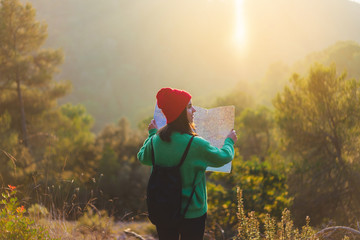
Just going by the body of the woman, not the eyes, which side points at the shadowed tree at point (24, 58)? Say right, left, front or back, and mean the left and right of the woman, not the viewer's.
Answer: left

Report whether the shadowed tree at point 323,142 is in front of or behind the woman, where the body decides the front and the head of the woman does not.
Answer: in front

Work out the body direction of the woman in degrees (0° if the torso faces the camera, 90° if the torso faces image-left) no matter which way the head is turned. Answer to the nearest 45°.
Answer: approximately 225°
